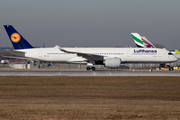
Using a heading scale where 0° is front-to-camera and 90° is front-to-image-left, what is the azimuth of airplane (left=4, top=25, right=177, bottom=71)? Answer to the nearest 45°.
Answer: approximately 270°
